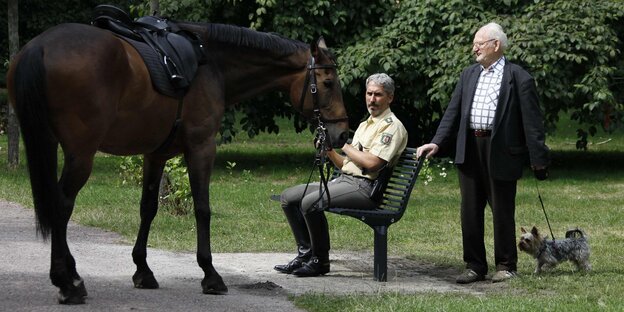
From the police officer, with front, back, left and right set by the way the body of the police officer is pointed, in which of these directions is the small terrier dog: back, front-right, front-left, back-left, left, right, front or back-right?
back

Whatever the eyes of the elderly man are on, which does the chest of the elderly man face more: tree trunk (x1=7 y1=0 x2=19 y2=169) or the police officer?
the police officer

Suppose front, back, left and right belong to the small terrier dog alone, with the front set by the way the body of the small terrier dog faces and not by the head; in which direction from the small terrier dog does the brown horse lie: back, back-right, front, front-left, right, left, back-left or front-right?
front-left

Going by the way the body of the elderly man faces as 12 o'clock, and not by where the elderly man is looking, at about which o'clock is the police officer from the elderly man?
The police officer is roughly at 1 o'clock from the elderly man.

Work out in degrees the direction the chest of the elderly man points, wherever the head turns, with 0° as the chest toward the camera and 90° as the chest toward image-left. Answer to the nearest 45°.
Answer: approximately 45°

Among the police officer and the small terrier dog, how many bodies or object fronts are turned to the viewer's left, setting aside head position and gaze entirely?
2

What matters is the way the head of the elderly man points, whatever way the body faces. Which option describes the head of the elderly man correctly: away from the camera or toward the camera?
toward the camera

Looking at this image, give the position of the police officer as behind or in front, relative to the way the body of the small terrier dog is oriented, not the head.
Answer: in front

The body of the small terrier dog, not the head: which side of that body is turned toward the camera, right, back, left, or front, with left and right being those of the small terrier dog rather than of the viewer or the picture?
left

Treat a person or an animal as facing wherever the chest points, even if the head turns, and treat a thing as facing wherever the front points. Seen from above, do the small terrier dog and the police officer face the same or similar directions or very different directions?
same or similar directions

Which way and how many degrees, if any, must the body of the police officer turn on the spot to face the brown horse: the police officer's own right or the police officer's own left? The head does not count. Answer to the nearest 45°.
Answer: approximately 45° to the police officer's own left

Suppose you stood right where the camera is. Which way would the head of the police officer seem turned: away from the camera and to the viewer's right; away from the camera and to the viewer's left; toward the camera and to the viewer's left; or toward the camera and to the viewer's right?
toward the camera and to the viewer's left

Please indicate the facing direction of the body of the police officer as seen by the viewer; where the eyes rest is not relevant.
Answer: to the viewer's left
